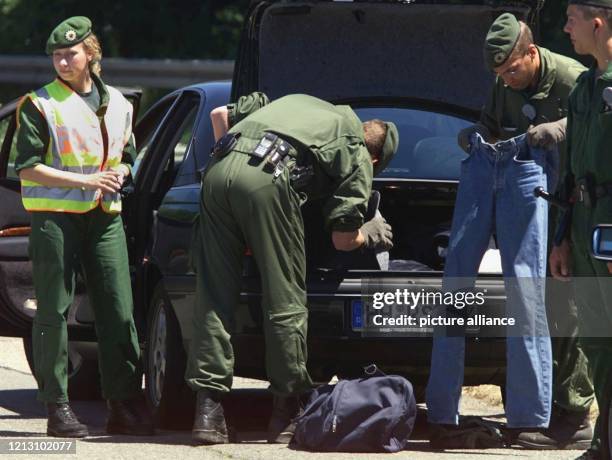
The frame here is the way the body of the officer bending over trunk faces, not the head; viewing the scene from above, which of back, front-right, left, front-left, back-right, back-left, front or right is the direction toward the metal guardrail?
front-left

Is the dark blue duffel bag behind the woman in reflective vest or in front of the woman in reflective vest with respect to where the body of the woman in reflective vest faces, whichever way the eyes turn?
in front

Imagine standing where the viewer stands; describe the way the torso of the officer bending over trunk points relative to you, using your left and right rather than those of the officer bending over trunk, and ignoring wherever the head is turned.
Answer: facing away from the viewer and to the right of the viewer

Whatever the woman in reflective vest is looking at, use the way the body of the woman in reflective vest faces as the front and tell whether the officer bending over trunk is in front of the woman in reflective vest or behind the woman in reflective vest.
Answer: in front

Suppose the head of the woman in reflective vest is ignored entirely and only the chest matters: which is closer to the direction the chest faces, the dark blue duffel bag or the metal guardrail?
the dark blue duffel bag

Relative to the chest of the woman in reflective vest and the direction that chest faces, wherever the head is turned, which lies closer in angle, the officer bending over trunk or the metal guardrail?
the officer bending over trunk

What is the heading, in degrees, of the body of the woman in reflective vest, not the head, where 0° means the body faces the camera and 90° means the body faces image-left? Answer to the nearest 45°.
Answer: approximately 315°

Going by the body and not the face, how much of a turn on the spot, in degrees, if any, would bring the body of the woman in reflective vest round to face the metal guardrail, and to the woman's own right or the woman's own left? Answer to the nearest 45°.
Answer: approximately 135° to the woman's own left

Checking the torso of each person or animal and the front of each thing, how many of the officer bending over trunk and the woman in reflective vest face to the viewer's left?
0
